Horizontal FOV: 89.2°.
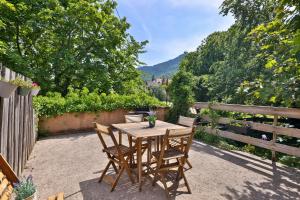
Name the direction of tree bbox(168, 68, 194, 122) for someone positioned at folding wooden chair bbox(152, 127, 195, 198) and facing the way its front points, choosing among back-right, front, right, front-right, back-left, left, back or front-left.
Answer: front-right

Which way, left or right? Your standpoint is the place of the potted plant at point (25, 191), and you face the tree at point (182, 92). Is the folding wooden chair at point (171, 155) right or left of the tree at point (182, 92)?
right

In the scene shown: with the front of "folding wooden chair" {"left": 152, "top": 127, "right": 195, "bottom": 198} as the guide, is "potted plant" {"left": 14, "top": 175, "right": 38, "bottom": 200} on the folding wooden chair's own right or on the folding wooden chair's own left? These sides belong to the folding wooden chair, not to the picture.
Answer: on the folding wooden chair's own left

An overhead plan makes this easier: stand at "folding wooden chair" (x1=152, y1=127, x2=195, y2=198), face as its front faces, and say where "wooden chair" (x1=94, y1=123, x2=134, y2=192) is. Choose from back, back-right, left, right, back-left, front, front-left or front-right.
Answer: front-left

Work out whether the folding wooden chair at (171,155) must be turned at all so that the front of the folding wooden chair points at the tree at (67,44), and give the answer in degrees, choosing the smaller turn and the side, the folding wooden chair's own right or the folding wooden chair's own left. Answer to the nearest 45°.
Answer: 0° — it already faces it

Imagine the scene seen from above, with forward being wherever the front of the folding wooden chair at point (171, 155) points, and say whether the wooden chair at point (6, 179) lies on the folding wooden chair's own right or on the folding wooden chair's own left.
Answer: on the folding wooden chair's own left

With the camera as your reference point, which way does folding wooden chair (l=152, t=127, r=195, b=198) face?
facing away from the viewer and to the left of the viewer
